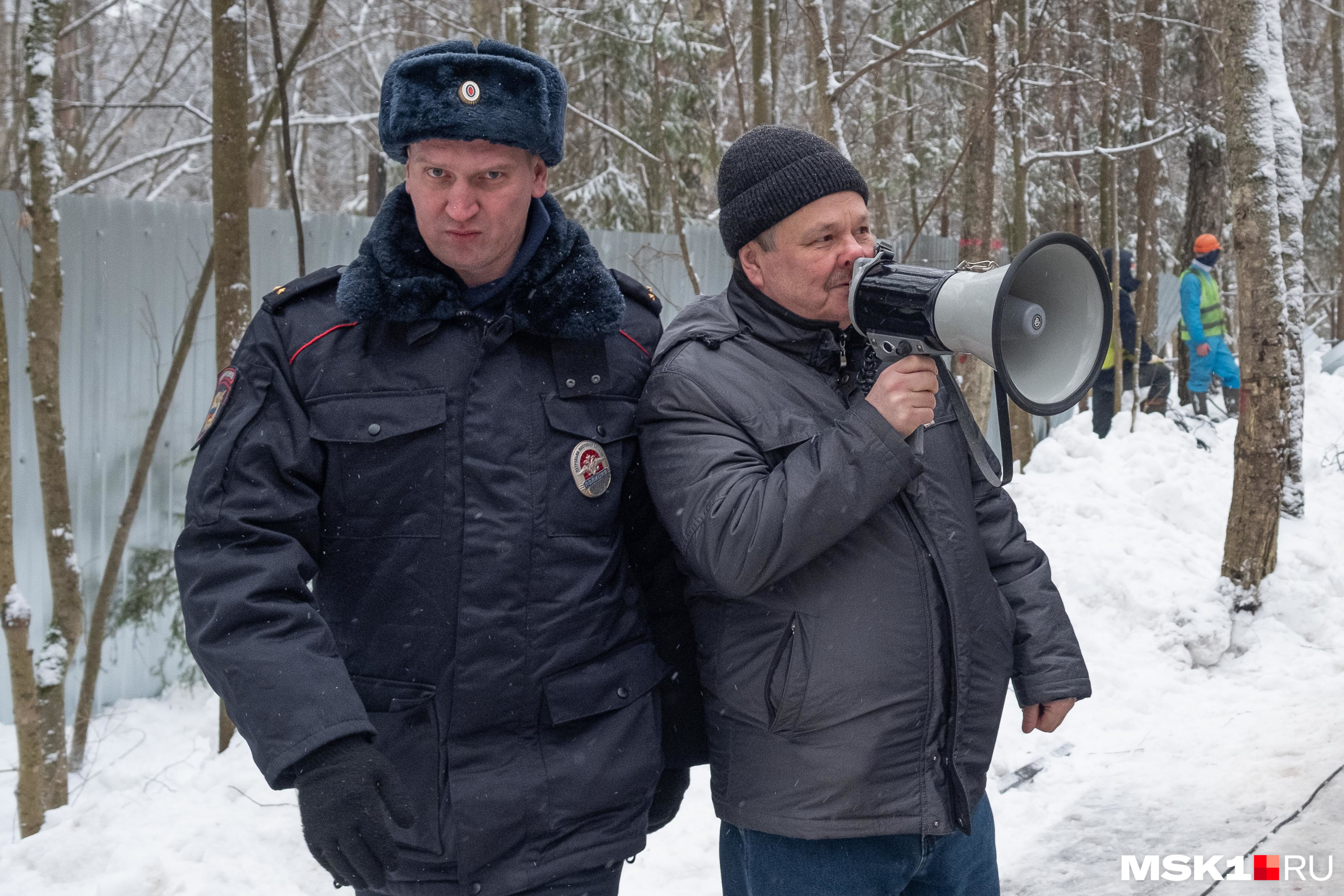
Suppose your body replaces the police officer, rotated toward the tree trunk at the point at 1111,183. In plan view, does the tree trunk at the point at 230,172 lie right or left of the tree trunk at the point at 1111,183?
left

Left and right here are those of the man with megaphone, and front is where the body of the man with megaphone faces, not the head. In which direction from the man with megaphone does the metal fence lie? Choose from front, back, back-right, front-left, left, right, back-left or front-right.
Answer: back

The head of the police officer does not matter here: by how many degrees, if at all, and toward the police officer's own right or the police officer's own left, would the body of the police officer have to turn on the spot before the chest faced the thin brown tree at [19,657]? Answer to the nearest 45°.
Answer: approximately 135° to the police officer's own right

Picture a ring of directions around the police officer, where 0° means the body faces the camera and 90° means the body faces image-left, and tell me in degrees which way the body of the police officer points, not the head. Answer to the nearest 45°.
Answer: approximately 0°

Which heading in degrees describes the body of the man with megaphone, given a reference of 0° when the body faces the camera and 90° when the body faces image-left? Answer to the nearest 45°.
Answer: approximately 315°

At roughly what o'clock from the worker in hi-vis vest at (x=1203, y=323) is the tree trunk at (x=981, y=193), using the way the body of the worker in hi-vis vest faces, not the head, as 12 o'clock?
The tree trunk is roughly at 2 o'clock from the worker in hi-vis vest.

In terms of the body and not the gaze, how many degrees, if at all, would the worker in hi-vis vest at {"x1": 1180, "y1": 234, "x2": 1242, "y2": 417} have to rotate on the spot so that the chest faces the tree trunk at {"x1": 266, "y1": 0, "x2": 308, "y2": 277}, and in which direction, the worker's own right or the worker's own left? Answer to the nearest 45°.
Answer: approximately 45° to the worker's own right

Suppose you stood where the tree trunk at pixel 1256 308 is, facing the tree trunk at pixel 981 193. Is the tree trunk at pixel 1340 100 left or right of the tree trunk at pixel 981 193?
right
